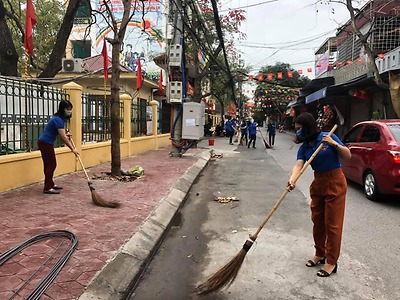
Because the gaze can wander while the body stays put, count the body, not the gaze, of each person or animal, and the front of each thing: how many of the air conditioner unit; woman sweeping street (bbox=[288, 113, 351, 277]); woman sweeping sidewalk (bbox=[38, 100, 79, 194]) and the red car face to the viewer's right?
1

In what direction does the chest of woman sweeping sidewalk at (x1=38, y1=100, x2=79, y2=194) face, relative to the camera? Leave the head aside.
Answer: to the viewer's right

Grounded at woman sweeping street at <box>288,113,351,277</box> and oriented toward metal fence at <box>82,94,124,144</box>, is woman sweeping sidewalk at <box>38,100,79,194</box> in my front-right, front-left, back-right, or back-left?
front-left

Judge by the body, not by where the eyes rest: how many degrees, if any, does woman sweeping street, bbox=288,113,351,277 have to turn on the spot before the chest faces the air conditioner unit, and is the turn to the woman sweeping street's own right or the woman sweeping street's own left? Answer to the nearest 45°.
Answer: approximately 90° to the woman sweeping street's own right

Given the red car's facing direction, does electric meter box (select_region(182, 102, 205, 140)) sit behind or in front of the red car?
in front

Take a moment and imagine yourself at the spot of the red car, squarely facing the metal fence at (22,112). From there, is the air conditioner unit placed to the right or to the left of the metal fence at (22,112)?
right

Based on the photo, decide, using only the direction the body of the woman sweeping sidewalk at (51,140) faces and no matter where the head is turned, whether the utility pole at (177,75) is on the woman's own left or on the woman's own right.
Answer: on the woman's own left

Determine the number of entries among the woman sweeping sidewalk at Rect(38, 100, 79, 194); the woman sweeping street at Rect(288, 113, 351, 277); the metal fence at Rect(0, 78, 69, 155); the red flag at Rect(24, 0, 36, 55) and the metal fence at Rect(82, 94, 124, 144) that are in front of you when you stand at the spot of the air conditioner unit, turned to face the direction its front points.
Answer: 5

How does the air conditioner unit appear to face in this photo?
toward the camera

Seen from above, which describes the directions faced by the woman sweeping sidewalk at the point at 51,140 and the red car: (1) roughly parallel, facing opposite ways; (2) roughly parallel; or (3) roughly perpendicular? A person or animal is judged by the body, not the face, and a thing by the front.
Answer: roughly perpendicular

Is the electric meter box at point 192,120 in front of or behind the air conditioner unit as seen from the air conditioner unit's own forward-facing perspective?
in front

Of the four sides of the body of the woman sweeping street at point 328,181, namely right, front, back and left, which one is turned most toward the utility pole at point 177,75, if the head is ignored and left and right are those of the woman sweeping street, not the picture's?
right
